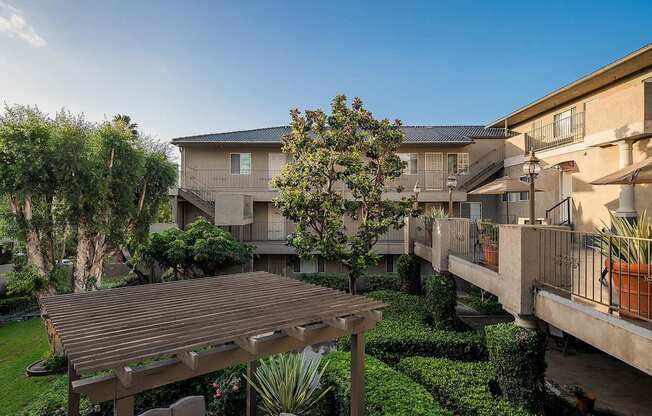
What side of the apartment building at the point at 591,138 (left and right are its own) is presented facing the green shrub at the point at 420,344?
front

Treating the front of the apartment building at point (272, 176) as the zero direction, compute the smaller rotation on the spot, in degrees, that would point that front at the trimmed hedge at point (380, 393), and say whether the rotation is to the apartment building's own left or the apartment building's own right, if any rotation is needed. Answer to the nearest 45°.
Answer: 0° — it already faces it

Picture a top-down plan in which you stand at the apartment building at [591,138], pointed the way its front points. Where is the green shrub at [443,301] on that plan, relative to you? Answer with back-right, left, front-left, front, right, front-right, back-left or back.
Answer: front

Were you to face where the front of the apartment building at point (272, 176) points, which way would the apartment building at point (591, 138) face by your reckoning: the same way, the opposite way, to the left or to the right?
to the right

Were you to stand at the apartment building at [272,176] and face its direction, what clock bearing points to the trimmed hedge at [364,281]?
The trimmed hedge is roughly at 10 o'clock from the apartment building.

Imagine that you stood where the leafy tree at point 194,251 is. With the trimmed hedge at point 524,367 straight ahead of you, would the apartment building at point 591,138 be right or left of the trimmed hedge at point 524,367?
left

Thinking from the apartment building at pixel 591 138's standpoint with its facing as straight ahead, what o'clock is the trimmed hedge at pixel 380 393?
The trimmed hedge is roughly at 11 o'clock from the apartment building.

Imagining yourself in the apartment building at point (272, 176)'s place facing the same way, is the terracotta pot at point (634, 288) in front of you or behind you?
in front

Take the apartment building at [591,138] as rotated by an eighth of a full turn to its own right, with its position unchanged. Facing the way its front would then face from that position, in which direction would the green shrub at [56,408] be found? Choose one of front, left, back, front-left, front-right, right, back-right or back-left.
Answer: front-left

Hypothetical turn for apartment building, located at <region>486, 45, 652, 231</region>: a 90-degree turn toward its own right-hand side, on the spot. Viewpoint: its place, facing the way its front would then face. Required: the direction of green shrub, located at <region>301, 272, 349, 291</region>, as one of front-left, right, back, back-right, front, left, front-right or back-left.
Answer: front-left

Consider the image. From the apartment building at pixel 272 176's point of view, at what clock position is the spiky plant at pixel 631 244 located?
The spiky plant is roughly at 11 o'clock from the apartment building.

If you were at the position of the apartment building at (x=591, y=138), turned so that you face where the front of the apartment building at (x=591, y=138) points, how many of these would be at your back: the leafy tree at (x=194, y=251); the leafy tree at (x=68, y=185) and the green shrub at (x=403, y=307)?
0

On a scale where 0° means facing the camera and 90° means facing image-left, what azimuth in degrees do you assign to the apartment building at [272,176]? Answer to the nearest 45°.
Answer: approximately 0°

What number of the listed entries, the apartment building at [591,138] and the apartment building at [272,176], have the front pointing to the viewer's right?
0

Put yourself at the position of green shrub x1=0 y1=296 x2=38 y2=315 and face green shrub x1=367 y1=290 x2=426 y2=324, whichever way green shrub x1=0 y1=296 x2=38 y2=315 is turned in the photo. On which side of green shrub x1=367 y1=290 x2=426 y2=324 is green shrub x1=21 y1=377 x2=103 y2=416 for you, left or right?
right

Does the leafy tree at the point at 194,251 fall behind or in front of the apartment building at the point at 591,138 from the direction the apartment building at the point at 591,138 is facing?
in front

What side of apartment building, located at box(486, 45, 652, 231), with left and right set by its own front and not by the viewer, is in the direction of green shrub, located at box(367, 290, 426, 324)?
front

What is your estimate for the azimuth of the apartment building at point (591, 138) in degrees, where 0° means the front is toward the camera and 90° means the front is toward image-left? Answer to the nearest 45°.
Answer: approximately 45°

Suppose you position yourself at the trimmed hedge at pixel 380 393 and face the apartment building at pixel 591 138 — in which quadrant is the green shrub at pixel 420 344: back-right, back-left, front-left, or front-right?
front-left
